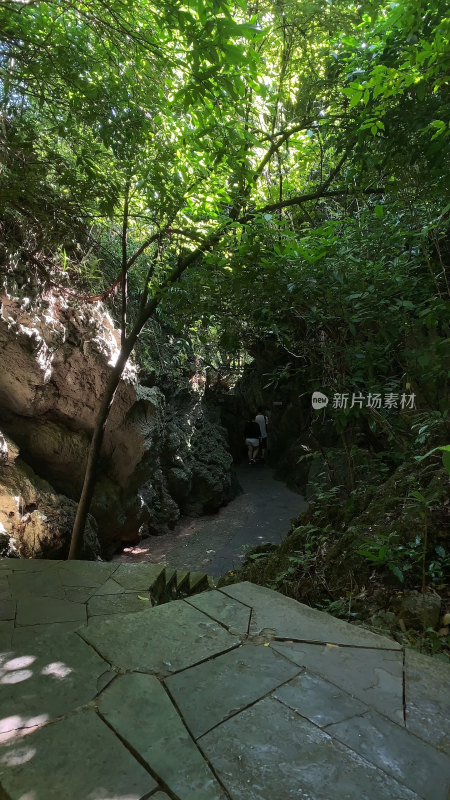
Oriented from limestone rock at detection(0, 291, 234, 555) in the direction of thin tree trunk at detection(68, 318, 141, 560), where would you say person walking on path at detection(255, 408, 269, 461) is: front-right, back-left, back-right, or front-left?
back-left

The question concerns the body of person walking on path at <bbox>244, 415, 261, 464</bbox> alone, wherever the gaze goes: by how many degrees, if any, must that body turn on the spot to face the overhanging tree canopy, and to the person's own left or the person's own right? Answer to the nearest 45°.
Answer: approximately 180°

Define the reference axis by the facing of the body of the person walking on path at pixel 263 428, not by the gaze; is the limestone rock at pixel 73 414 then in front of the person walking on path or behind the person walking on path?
behind

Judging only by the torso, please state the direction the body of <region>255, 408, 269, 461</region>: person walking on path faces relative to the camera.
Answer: away from the camera

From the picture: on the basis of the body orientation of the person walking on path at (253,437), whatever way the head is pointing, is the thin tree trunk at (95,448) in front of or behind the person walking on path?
behind

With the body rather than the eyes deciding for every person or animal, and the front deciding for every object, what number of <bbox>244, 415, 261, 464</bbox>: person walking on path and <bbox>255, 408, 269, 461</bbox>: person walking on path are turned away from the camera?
2

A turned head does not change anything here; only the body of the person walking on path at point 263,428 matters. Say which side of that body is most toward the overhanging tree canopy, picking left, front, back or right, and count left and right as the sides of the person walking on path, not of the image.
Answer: back

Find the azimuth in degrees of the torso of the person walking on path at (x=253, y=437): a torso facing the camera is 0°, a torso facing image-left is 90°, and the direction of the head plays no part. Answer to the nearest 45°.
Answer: approximately 180°
